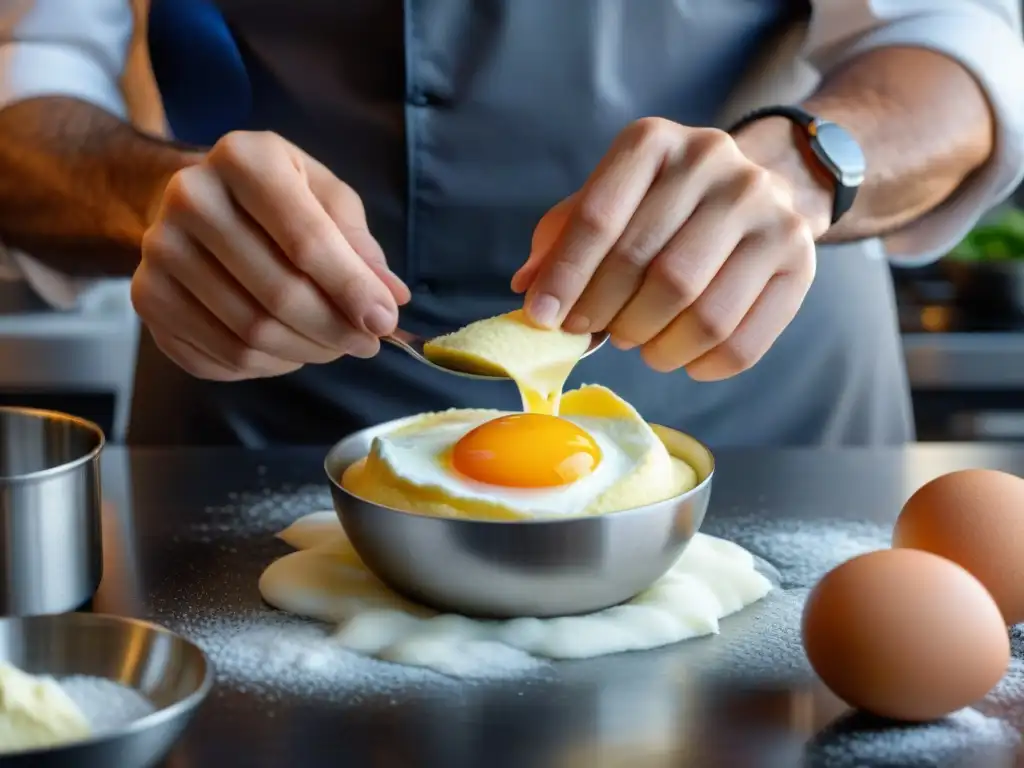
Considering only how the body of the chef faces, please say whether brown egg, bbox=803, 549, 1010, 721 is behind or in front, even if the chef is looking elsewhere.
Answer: in front

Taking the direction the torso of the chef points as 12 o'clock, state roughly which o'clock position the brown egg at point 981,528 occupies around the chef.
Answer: The brown egg is roughly at 11 o'clock from the chef.

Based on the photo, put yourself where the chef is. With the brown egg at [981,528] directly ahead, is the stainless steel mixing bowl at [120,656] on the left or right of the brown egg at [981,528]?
right

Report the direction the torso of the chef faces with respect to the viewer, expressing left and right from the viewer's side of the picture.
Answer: facing the viewer

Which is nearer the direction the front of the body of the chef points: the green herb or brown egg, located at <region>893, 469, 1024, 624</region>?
the brown egg

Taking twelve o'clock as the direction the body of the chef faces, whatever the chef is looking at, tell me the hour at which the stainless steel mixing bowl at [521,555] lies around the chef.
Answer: The stainless steel mixing bowl is roughly at 12 o'clock from the chef.

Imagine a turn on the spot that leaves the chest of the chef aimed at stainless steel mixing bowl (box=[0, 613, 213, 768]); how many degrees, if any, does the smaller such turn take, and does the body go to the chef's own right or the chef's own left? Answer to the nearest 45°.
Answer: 0° — they already face it

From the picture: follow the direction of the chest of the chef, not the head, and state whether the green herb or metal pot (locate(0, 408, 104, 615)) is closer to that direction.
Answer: the metal pot

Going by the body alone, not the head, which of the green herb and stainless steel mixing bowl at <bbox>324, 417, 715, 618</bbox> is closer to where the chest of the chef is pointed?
the stainless steel mixing bowl

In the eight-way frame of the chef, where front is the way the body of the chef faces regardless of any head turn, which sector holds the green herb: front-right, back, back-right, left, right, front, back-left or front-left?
back-left
